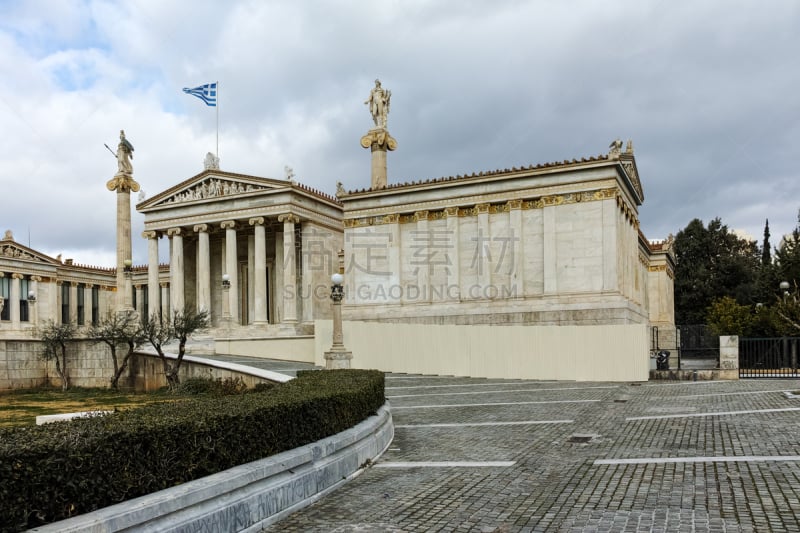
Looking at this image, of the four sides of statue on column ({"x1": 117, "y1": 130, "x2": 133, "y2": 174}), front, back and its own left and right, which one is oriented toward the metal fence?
left

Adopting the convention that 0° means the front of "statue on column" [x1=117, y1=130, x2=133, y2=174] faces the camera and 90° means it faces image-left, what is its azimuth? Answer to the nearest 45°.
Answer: approximately 45°

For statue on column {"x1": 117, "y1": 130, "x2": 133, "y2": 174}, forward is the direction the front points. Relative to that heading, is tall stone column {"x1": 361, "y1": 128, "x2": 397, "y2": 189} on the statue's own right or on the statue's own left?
on the statue's own left

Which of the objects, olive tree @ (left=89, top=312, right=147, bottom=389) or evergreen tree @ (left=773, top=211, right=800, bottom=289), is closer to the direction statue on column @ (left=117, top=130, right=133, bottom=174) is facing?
the olive tree

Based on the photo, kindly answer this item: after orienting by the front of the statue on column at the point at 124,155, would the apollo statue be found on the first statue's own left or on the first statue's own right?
on the first statue's own left

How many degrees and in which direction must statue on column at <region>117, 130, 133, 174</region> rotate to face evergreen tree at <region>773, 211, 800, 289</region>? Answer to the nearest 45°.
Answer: approximately 90° to its left

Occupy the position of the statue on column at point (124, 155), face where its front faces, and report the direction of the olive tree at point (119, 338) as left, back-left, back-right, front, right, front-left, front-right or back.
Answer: front-left

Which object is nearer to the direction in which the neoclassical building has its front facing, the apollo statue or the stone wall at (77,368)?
the stone wall

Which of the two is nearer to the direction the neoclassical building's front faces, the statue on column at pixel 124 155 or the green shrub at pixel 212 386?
the green shrub

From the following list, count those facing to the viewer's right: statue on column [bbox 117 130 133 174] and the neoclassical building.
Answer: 0

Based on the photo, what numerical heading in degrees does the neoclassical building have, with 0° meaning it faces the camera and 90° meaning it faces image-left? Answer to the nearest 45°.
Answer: approximately 45°

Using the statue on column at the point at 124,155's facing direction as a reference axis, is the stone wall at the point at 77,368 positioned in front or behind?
in front

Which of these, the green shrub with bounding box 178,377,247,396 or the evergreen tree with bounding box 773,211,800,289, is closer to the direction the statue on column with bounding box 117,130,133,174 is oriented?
the green shrub

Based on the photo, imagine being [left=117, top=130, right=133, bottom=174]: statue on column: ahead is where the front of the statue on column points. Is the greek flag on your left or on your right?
on your left
